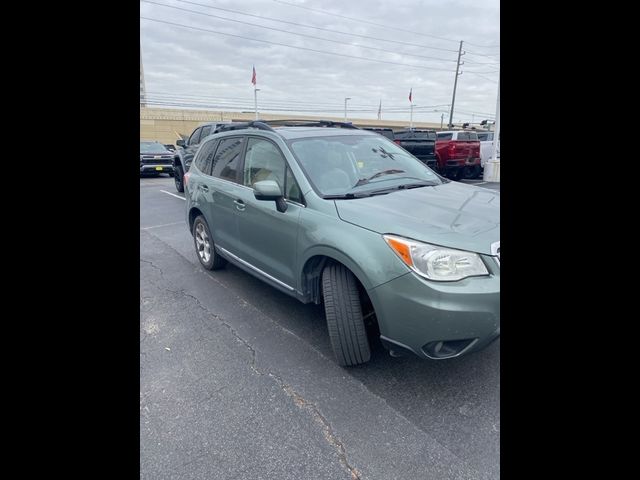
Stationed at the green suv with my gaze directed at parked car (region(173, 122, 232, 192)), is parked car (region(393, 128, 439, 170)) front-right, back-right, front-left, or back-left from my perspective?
front-right

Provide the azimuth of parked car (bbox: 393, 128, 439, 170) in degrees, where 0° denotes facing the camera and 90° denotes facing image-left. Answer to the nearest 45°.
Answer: approximately 180°

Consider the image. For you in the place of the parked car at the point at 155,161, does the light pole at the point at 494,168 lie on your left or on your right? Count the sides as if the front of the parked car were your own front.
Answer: on your left

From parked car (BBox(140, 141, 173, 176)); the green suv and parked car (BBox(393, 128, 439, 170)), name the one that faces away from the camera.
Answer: parked car (BBox(393, 128, 439, 170))

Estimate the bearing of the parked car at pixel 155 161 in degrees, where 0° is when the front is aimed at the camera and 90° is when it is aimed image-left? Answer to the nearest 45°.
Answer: approximately 0°

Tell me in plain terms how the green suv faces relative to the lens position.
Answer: facing the viewer and to the right of the viewer

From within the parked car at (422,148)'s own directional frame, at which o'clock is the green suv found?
The green suv is roughly at 6 o'clock from the parked car.

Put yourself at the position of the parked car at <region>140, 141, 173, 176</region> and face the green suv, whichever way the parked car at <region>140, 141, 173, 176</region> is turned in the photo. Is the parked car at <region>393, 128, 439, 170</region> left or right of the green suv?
left

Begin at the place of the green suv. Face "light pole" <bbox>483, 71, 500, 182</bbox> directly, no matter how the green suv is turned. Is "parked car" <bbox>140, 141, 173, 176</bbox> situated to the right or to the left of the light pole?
left

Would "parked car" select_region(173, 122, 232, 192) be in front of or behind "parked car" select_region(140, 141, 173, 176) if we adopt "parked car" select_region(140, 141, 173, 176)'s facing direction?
in front

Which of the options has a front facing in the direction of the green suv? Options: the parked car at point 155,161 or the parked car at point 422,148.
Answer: the parked car at point 155,161
